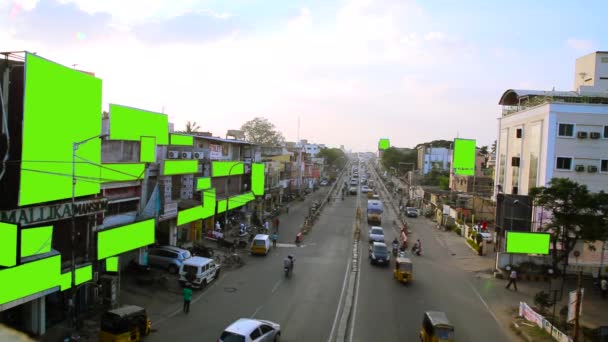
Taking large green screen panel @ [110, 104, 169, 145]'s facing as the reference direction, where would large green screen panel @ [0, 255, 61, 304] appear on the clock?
large green screen panel @ [0, 255, 61, 304] is roughly at 2 o'clock from large green screen panel @ [110, 104, 169, 145].

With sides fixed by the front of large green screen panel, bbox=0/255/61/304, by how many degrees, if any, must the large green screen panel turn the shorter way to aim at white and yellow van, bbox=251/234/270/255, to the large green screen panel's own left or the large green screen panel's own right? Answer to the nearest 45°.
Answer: approximately 90° to the large green screen panel's own left

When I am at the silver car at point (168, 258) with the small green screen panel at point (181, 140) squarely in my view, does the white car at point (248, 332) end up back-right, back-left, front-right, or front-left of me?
back-right

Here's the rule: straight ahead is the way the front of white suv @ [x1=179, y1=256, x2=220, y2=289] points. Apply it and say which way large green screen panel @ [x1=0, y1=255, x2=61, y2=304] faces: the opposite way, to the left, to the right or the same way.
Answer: to the right

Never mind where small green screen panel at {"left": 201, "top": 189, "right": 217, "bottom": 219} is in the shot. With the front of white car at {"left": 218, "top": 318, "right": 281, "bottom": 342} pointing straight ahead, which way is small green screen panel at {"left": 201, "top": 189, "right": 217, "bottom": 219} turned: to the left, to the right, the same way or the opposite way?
to the right

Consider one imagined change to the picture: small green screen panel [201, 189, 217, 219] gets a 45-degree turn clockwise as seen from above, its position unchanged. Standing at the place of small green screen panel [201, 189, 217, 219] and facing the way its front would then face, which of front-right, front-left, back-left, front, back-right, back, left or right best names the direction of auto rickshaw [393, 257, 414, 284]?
front-left

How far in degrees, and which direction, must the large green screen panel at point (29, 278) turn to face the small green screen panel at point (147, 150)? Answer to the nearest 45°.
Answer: approximately 90° to its left

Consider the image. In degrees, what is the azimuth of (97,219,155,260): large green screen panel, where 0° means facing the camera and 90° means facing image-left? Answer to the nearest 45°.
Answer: approximately 315°

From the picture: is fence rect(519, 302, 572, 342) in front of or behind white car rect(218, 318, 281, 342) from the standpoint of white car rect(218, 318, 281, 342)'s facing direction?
in front

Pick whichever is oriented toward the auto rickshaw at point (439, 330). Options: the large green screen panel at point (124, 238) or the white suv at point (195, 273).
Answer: the large green screen panel

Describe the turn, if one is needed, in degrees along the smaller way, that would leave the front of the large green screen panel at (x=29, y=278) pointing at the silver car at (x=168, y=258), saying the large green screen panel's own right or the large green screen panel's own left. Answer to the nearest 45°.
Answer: approximately 90° to the large green screen panel's own left

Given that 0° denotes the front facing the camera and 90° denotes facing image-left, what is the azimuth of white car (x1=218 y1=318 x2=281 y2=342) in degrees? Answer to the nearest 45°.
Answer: approximately 225°

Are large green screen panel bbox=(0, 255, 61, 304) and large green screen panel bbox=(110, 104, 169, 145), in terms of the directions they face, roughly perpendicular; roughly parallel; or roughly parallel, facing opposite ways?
roughly parallel

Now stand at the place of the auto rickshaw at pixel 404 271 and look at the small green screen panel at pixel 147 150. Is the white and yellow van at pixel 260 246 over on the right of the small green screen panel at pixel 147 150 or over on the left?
right

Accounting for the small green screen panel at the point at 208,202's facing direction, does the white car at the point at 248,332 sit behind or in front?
in front
